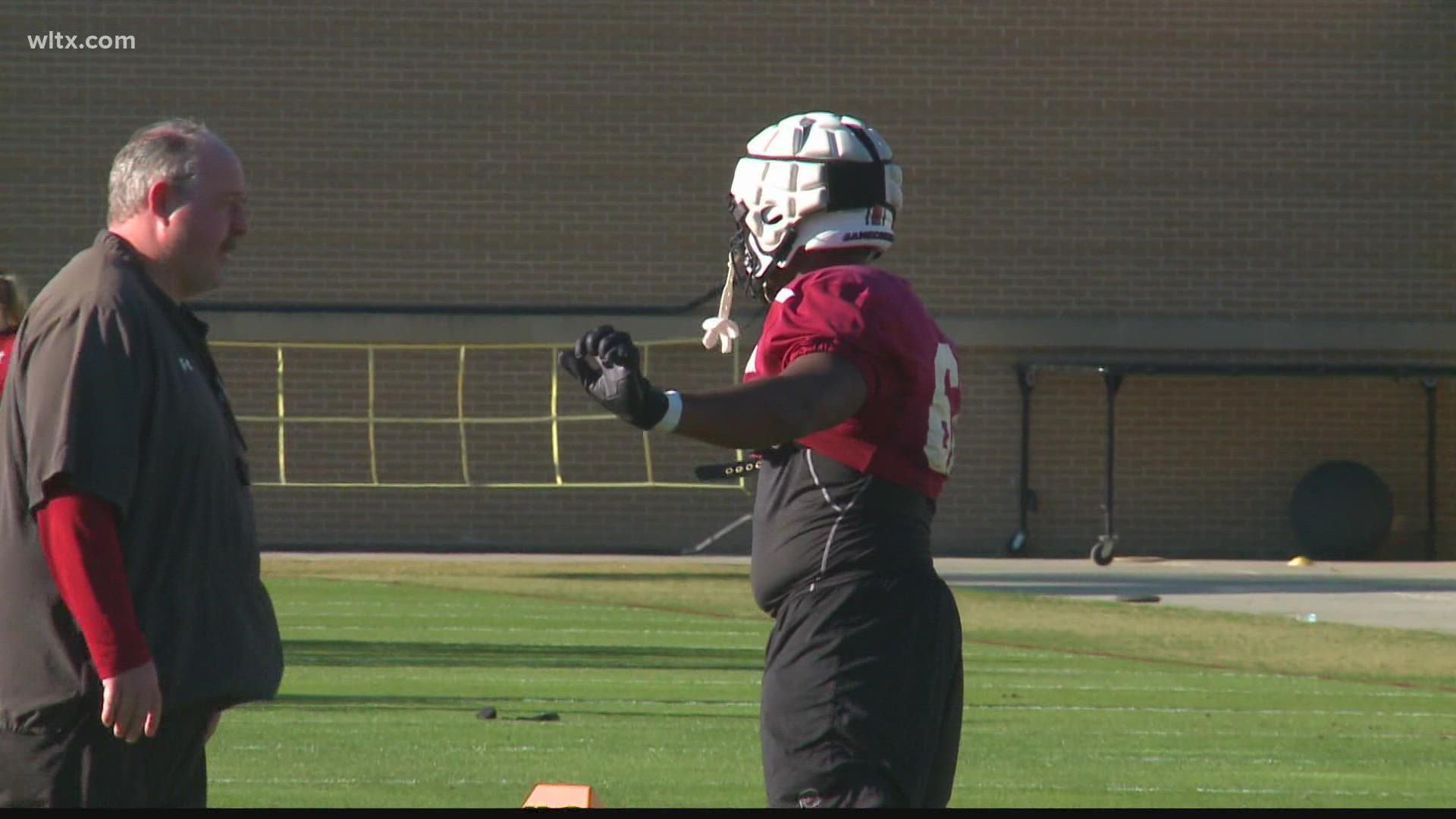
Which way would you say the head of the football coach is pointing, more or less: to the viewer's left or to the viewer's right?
to the viewer's right

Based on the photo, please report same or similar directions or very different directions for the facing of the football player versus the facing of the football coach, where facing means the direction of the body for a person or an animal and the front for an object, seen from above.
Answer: very different directions

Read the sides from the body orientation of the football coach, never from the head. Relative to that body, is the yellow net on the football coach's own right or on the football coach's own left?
on the football coach's own left

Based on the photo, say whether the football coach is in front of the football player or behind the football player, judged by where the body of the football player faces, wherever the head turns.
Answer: in front

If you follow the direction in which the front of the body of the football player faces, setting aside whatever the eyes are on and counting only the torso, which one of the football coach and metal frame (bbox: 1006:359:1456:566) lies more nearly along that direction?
the football coach

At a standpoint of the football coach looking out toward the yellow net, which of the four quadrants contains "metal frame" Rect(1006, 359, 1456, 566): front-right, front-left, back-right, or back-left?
front-right

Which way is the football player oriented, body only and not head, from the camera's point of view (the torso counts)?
to the viewer's left

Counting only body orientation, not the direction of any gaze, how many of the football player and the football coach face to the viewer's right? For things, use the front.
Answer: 1

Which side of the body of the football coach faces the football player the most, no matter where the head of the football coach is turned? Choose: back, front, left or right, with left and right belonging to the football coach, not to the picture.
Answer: front

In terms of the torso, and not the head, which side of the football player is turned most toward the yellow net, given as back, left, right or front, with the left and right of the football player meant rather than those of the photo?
right

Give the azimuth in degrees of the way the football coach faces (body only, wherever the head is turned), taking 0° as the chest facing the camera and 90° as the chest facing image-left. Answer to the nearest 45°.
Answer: approximately 270°

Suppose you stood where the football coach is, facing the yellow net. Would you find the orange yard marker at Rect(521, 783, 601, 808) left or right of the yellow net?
right

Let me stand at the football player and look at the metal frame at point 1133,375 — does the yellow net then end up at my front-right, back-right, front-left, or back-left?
front-left
